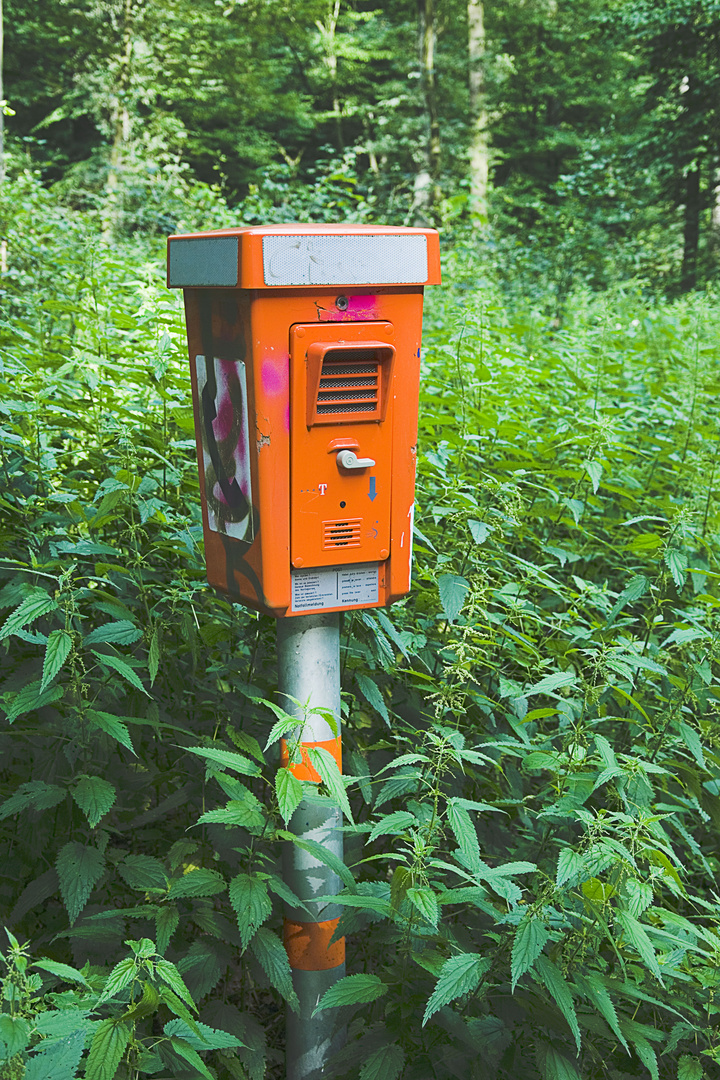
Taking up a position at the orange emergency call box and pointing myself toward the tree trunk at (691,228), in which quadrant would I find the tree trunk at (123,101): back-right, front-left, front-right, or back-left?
front-left

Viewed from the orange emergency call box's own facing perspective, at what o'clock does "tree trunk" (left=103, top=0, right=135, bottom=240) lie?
The tree trunk is roughly at 7 o'clock from the orange emergency call box.

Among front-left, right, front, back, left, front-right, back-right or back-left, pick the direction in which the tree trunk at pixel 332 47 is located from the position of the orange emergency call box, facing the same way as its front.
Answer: back-left

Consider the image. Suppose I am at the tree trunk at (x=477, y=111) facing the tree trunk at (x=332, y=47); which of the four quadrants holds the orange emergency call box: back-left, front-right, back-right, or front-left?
back-left

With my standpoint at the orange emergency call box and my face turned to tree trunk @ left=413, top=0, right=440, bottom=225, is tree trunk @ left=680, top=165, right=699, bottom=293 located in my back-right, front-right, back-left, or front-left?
front-right

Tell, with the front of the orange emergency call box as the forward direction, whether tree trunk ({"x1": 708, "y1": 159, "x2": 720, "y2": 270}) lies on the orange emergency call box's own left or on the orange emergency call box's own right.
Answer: on the orange emergency call box's own left

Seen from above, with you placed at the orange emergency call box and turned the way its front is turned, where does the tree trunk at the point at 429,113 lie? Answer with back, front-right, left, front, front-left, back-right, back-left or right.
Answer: back-left

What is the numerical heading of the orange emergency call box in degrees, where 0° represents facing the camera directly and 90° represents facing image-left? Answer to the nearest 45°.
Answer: approximately 315°

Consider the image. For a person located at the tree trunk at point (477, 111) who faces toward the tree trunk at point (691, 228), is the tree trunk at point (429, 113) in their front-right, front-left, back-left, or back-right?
back-right

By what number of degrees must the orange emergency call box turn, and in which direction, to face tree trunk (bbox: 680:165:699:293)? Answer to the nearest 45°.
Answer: approximately 90° to its left

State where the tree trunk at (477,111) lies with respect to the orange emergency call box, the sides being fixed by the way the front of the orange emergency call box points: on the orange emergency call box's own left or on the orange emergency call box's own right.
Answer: on the orange emergency call box's own left
